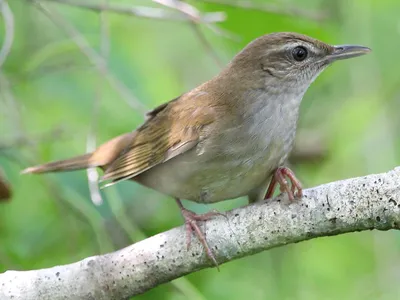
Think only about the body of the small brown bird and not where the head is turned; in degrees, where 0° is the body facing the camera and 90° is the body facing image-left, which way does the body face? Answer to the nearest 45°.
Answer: approximately 270°
